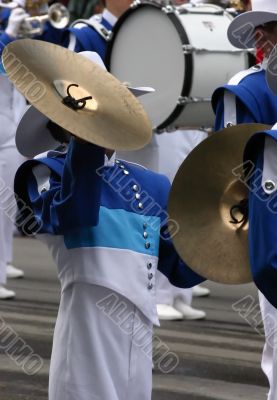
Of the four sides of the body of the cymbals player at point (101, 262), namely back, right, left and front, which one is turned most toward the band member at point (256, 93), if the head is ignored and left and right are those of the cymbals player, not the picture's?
left

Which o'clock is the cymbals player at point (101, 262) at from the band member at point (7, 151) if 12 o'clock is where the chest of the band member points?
The cymbals player is roughly at 3 o'clock from the band member.
